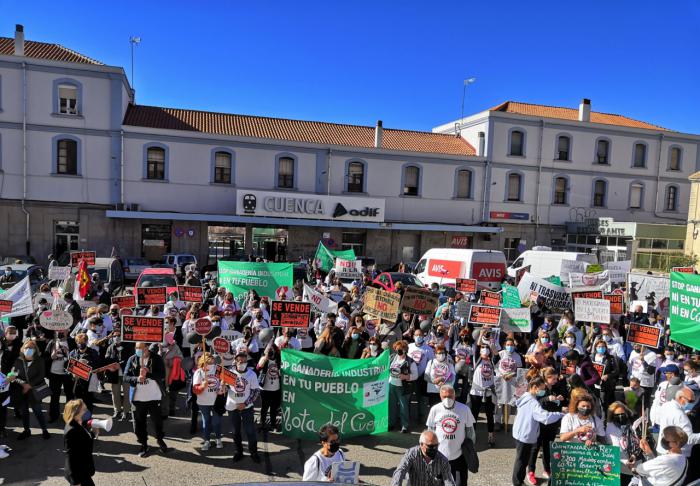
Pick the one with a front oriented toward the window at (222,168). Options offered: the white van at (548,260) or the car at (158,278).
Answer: the white van

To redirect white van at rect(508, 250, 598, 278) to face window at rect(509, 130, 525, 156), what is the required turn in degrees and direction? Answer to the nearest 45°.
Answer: approximately 90° to its right

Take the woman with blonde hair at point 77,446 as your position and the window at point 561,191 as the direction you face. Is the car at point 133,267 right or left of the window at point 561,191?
left

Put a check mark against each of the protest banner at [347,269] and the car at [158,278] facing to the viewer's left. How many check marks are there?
0

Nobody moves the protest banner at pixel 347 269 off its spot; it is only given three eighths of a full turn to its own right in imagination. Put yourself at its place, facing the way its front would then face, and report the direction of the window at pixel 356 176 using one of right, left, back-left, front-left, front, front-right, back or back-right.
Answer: front-right

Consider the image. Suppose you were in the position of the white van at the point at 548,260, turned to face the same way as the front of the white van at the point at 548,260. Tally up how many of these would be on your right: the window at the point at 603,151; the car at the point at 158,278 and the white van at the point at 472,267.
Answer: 1

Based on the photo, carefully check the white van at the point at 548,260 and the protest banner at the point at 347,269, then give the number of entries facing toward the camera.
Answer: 1

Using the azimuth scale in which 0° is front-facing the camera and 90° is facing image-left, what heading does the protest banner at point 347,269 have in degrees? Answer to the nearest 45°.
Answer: approximately 0°

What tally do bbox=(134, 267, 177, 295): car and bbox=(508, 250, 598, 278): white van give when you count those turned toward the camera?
1

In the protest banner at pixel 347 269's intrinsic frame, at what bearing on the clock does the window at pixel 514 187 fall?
The window is roughly at 7 o'clock from the protest banner.

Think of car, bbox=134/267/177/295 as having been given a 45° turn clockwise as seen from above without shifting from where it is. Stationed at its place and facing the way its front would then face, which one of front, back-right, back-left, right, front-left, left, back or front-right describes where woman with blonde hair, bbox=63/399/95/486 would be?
front-left

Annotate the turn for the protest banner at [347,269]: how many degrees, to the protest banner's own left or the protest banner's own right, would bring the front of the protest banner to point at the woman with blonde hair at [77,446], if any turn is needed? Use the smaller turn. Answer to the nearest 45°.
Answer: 0° — it already faces them

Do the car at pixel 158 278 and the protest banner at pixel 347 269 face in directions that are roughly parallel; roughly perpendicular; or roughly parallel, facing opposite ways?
roughly parallel

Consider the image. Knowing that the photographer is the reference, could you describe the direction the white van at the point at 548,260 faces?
facing to the left of the viewer

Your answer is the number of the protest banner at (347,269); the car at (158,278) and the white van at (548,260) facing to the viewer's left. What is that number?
1

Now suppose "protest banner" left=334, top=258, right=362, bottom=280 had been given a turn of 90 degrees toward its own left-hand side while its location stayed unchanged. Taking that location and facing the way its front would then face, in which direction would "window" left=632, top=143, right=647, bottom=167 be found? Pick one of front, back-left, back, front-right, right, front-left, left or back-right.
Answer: front-left

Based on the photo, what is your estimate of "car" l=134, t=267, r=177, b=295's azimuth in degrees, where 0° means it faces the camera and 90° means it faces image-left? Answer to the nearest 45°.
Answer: approximately 0°
